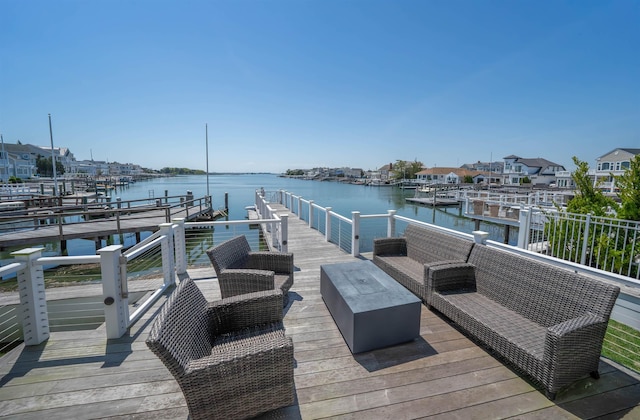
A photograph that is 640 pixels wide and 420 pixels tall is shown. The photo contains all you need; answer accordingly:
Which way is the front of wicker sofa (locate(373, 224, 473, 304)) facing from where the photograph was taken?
facing the viewer and to the left of the viewer

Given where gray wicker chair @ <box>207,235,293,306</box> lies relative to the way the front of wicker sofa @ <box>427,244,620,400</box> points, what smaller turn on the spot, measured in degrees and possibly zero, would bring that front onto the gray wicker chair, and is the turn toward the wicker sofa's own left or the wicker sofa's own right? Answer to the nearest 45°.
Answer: approximately 45° to the wicker sofa's own right

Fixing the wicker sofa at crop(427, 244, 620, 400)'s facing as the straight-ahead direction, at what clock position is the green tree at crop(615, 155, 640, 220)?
The green tree is roughly at 5 o'clock from the wicker sofa.

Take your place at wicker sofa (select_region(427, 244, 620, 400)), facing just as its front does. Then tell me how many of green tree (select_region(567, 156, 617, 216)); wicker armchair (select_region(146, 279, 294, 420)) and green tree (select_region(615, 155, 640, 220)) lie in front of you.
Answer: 1

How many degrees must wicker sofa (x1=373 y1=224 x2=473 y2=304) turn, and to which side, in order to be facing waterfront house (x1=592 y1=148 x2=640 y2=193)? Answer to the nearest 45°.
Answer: approximately 180°

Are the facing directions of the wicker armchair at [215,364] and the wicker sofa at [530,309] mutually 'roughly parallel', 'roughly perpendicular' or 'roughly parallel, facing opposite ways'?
roughly parallel, facing opposite ways

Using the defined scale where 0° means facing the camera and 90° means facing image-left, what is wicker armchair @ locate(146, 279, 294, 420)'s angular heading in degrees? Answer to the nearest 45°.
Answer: approximately 270°

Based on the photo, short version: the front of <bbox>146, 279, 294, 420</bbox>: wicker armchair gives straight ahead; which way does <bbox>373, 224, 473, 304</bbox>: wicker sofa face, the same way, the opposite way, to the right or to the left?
the opposite way

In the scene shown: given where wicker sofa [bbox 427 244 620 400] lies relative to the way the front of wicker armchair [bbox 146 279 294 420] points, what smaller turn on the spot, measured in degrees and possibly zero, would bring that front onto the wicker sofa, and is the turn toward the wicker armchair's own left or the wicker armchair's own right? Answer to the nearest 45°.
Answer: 0° — it already faces it

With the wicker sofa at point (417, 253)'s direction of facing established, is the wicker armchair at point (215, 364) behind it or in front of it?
in front

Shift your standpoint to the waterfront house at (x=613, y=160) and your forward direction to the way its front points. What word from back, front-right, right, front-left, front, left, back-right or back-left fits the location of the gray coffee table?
front-left

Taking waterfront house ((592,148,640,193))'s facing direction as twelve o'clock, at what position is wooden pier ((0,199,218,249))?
The wooden pier is roughly at 11 o'clock from the waterfront house.

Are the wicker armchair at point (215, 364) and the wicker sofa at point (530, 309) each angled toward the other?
yes

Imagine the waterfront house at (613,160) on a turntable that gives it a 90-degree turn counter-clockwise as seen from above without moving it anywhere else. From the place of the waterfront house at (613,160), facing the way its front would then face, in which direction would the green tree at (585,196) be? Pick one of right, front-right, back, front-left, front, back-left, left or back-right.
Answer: front-right

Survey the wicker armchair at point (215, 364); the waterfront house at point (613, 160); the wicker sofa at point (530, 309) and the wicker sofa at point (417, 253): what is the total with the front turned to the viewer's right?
1
